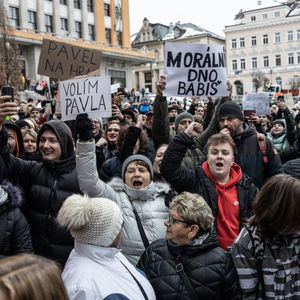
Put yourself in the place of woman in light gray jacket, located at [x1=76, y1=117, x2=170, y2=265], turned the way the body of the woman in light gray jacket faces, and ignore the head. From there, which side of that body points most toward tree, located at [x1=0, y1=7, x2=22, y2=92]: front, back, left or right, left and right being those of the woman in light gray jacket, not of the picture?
back

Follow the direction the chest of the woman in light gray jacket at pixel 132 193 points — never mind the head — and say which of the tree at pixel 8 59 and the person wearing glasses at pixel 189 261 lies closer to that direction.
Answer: the person wearing glasses

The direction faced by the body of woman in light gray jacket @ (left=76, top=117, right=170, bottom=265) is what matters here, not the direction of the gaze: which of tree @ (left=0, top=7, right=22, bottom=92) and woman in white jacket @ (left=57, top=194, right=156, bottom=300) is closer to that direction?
the woman in white jacket

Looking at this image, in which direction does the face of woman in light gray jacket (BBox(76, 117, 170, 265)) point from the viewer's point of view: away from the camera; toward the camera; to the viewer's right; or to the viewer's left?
toward the camera

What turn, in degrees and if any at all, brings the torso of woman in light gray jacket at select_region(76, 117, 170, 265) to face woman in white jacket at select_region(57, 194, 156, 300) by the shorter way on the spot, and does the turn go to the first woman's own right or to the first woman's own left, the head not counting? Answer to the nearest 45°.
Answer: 0° — they already face them

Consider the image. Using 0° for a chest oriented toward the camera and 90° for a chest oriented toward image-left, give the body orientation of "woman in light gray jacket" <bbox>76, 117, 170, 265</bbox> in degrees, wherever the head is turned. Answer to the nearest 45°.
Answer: approximately 0°

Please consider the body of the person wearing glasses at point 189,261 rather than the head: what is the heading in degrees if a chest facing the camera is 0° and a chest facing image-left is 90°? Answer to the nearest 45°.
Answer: approximately 45°

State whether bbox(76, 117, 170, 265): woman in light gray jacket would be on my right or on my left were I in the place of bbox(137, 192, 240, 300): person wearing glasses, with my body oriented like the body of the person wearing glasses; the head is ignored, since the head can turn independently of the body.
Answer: on my right

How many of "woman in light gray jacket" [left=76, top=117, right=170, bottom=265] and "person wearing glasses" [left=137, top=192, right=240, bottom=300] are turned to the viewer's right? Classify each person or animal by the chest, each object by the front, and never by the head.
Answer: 0
